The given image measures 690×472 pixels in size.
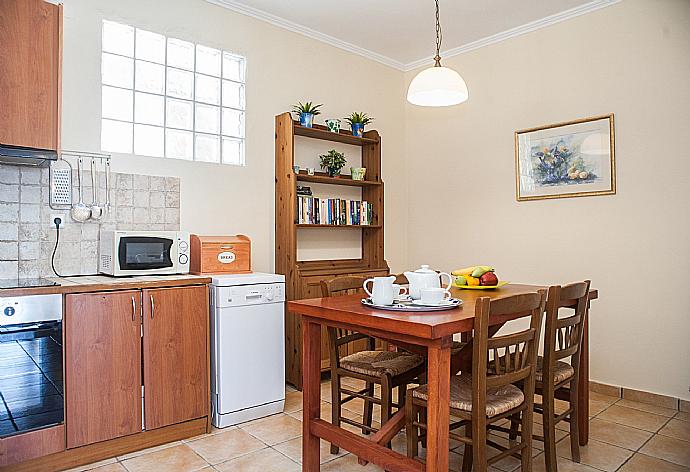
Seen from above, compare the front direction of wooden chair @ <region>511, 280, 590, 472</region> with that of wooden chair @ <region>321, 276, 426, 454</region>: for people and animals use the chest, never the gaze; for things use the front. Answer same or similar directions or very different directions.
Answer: very different directions

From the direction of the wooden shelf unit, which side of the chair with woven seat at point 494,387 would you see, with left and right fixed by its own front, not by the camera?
front

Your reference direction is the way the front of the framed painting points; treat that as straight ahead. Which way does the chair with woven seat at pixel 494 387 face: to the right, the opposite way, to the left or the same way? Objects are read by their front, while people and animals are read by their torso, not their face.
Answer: to the right

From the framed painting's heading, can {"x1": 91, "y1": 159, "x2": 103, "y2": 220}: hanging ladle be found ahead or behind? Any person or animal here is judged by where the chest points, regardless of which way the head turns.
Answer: ahead

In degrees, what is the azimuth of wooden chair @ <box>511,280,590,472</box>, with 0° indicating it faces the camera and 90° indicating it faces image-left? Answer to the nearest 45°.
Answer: approximately 135°

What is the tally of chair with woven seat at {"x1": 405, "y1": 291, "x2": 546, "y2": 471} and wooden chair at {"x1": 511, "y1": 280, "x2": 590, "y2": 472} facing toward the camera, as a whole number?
0

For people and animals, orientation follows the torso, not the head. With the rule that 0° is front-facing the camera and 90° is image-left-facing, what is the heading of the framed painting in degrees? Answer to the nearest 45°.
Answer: approximately 45°

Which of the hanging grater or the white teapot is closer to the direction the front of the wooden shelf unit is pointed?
the white teapot
